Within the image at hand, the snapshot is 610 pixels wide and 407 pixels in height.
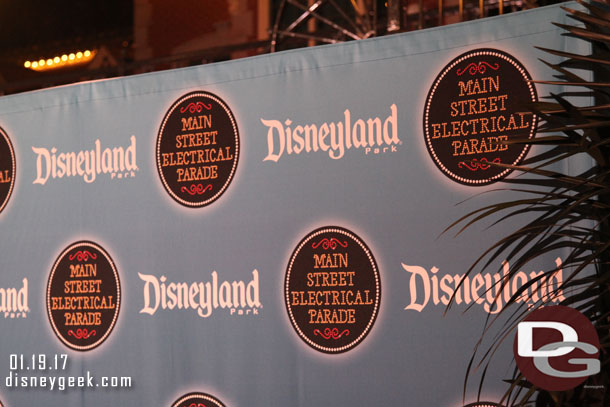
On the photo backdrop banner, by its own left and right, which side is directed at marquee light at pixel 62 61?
right

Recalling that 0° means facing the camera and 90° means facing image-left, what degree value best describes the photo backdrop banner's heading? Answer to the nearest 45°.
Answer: approximately 45°
